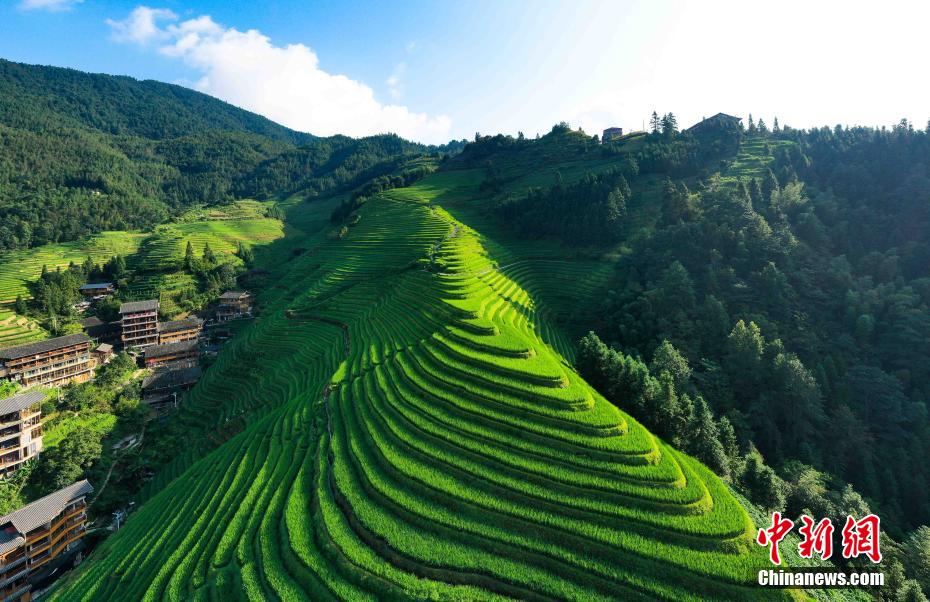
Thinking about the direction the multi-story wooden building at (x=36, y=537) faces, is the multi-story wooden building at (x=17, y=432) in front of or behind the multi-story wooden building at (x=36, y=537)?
behind

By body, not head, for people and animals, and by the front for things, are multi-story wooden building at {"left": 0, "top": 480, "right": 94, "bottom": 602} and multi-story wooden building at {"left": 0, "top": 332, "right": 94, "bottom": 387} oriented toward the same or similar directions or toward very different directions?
same or similar directions

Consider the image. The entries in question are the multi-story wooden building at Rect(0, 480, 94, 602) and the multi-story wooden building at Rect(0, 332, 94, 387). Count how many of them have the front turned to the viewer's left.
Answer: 0

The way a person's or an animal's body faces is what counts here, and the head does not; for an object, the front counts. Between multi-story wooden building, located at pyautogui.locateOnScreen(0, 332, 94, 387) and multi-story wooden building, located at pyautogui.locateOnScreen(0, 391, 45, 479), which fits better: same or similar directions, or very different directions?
same or similar directions

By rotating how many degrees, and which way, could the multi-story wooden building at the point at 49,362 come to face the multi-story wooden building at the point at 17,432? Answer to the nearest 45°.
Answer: approximately 45° to its right

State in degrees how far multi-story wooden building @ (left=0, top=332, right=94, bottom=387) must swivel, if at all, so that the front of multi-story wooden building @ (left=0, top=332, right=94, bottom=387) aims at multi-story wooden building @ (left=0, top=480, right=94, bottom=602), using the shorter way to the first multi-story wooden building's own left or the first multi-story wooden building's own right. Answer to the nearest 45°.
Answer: approximately 45° to the first multi-story wooden building's own right

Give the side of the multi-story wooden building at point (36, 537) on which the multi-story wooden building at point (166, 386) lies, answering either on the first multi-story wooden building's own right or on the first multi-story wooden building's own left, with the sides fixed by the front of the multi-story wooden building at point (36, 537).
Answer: on the first multi-story wooden building's own left

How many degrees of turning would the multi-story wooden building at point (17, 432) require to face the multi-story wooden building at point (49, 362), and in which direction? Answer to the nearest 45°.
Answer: approximately 135° to its left

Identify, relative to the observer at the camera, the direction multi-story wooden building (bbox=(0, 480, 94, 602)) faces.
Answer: facing the viewer and to the right of the viewer

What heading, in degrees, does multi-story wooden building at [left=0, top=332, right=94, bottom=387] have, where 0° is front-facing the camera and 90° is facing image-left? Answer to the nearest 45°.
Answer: approximately 315°

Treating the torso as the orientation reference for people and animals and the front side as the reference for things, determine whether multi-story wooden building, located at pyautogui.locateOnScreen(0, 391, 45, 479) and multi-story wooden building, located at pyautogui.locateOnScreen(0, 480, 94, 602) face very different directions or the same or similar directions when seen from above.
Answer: same or similar directions

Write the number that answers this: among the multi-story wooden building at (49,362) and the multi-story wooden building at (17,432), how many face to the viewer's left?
0

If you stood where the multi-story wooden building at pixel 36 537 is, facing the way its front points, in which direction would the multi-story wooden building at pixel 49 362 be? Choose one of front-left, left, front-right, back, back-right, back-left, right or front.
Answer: back-left
